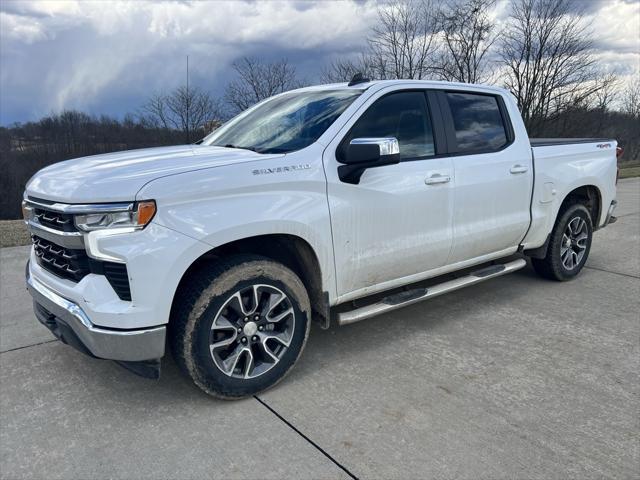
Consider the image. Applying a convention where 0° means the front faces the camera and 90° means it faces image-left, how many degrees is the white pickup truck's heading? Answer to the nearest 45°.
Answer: approximately 45°
